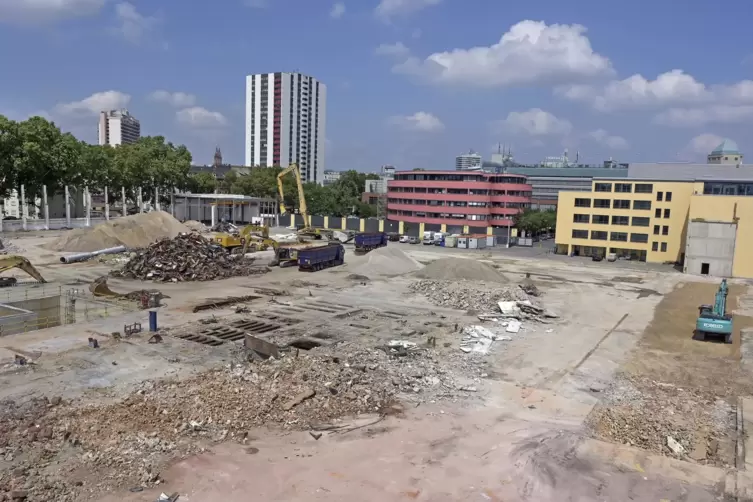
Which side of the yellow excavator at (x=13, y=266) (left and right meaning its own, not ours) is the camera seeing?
right

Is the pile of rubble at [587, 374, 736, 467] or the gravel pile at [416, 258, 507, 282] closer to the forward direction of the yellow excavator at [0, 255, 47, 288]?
the gravel pile

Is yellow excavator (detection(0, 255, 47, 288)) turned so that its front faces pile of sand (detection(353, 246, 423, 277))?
yes

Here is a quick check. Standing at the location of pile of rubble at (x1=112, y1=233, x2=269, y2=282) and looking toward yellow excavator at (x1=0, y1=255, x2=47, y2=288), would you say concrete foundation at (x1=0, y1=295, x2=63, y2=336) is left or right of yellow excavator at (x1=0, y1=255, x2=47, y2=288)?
left

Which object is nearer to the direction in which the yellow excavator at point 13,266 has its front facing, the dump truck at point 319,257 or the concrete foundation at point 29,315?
the dump truck

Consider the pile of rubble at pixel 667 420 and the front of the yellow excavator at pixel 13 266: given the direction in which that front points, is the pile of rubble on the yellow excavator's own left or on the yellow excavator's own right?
on the yellow excavator's own right
